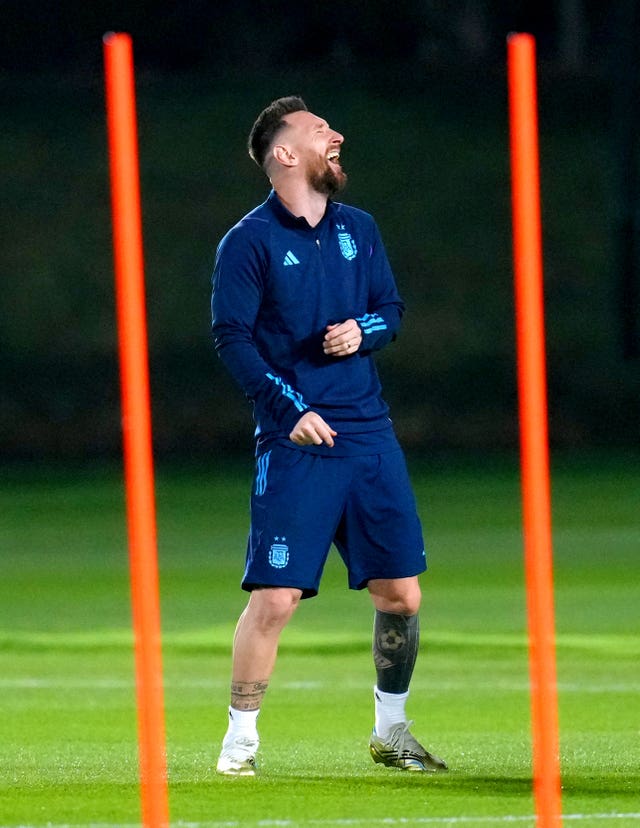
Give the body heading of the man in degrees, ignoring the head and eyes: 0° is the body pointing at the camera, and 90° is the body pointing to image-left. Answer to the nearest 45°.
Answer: approximately 315°

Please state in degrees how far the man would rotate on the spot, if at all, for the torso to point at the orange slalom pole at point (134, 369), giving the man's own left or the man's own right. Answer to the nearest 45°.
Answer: approximately 45° to the man's own right
